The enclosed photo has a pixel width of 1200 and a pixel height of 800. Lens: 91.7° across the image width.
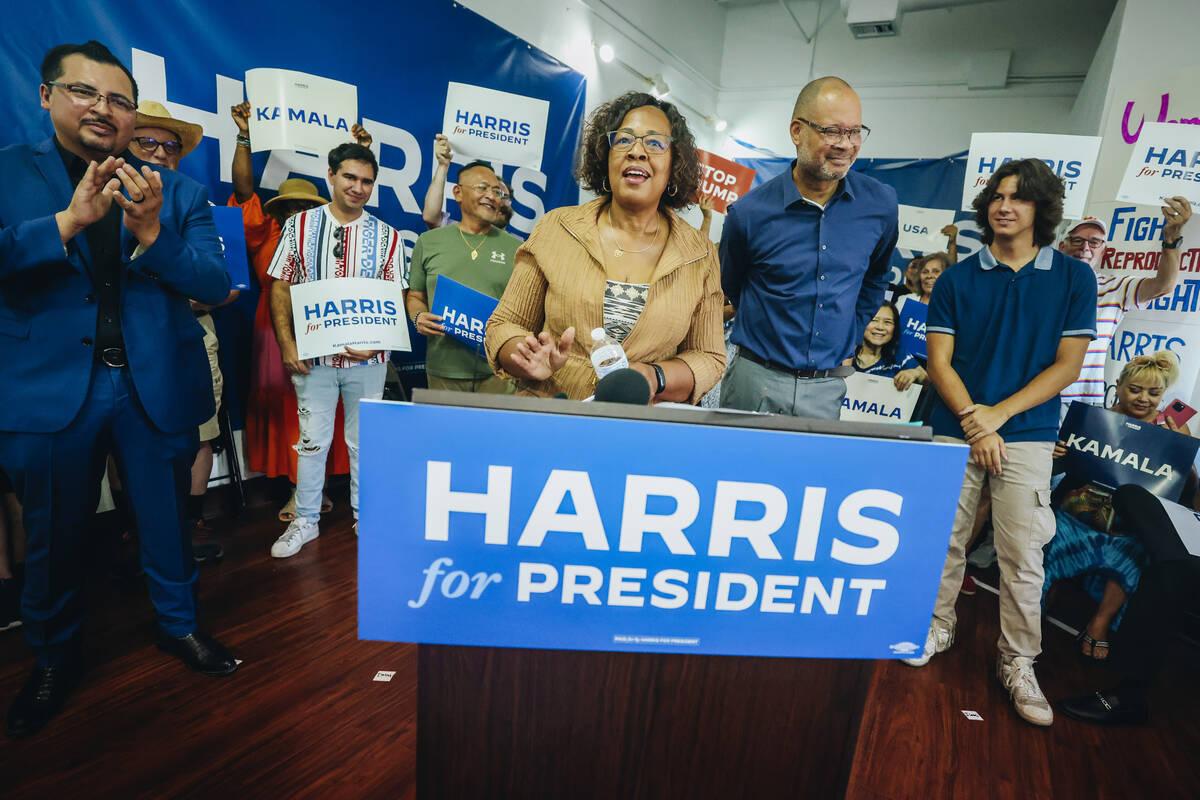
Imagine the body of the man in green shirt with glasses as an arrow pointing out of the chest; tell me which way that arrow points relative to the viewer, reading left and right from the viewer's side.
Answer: facing the viewer and to the right of the viewer

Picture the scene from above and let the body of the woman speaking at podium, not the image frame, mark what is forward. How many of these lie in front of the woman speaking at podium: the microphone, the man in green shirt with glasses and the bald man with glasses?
1

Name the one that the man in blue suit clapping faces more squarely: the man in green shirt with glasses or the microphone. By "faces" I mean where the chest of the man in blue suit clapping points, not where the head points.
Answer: the microphone

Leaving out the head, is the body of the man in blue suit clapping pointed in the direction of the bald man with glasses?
no

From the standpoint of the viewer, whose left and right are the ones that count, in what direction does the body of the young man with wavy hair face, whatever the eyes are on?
facing the viewer

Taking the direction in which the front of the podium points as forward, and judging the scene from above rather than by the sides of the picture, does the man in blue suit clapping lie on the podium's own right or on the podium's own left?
on the podium's own right

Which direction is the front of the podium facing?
toward the camera

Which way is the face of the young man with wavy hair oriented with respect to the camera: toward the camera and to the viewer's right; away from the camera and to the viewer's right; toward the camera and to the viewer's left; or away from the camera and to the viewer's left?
toward the camera and to the viewer's left

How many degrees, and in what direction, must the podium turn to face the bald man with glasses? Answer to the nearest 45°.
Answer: approximately 180°

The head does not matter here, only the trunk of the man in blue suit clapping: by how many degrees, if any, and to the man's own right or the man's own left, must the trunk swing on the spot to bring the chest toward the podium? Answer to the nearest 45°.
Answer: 0° — they already face it

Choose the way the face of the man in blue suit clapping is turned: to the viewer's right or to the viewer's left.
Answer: to the viewer's right

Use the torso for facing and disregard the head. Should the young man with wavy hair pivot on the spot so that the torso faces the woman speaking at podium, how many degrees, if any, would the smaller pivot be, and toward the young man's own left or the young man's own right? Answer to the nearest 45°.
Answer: approximately 45° to the young man's own right

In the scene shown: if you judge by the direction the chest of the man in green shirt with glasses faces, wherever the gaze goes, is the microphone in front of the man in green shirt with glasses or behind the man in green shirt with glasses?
in front

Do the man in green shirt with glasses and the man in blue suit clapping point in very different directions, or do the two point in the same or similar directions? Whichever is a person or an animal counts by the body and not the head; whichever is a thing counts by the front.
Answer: same or similar directions

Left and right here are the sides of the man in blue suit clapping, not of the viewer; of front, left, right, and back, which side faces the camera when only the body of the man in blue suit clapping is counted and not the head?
front

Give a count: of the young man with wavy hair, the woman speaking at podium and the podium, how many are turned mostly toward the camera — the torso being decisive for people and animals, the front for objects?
3

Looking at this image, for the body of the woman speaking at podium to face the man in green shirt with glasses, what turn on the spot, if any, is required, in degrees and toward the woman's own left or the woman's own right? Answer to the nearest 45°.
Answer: approximately 135° to the woman's own right
